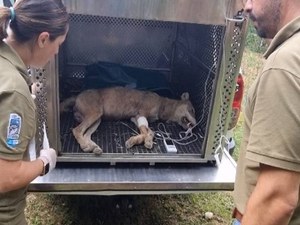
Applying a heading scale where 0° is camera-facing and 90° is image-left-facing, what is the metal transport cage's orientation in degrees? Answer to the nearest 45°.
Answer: approximately 0°

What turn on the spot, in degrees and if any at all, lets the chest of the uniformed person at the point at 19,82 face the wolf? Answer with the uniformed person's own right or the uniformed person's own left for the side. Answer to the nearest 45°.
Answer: approximately 45° to the uniformed person's own left

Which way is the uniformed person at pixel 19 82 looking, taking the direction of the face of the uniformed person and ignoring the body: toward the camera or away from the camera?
away from the camera

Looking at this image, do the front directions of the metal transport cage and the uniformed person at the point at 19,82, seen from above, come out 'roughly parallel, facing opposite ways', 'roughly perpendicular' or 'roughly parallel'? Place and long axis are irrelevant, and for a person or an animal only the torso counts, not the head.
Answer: roughly perpendicular

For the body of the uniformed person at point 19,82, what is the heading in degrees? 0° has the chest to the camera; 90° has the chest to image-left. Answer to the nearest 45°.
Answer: approximately 270°
